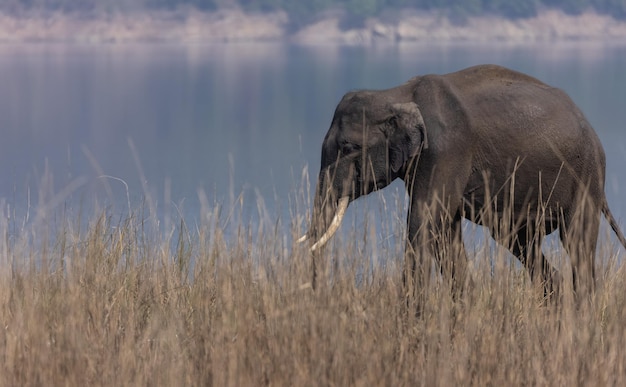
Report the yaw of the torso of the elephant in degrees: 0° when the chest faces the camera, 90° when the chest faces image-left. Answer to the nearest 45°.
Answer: approximately 90°
